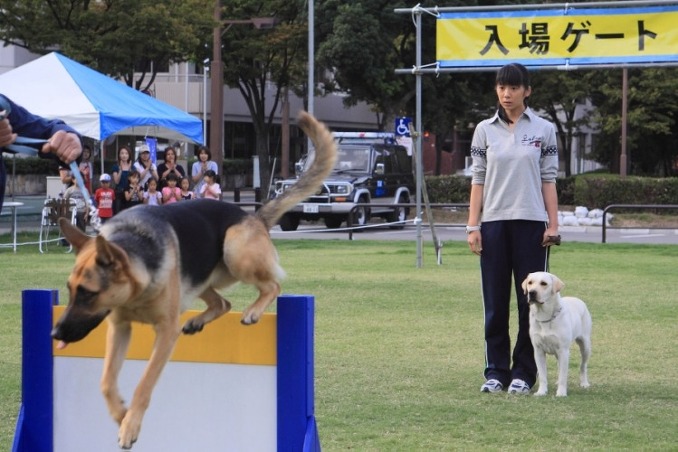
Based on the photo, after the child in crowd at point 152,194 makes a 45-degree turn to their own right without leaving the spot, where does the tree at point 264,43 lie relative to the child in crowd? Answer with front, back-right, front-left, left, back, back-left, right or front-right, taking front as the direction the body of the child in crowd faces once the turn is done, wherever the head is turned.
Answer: back-right

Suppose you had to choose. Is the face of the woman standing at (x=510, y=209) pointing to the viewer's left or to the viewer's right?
to the viewer's left

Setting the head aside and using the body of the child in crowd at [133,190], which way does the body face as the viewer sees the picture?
toward the camera

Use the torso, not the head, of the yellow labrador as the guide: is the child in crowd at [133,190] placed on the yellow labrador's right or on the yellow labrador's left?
on the yellow labrador's right

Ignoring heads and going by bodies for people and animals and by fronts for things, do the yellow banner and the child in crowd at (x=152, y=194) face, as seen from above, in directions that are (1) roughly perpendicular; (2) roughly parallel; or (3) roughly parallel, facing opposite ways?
roughly parallel

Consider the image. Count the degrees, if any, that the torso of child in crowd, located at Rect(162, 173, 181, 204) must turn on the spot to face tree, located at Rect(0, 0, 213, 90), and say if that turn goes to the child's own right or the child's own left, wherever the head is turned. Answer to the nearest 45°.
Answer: approximately 180°

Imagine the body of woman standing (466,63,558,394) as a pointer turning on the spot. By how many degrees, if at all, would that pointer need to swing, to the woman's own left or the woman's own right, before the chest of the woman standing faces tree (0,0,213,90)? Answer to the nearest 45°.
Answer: approximately 135° to the woman's own right

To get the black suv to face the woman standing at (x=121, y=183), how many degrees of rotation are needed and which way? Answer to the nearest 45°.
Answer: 0° — it already faces them

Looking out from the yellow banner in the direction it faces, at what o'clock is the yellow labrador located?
The yellow labrador is roughly at 12 o'clock from the yellow banner.

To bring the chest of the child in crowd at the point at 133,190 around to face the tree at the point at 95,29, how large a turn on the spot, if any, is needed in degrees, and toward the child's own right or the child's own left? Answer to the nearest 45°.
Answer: approximately 180°

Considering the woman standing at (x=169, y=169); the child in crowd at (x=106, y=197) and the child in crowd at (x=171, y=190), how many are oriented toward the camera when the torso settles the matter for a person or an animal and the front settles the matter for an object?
3

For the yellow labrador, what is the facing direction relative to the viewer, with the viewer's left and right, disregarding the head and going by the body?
facing the viewer and to the left of the viewer

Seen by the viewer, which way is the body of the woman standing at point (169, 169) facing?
toward the camera
